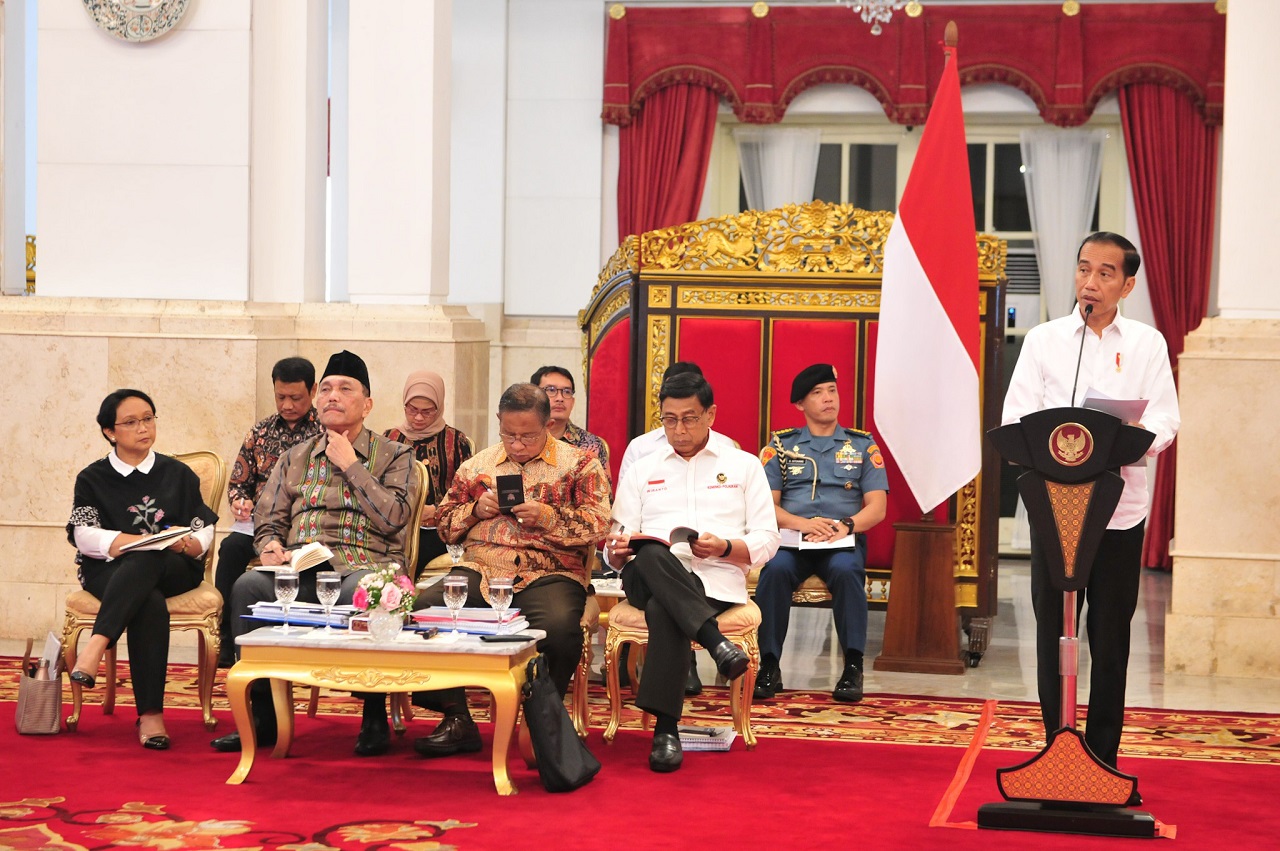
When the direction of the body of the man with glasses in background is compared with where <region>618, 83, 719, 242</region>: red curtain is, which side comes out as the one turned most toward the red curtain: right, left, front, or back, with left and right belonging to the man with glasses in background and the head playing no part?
back

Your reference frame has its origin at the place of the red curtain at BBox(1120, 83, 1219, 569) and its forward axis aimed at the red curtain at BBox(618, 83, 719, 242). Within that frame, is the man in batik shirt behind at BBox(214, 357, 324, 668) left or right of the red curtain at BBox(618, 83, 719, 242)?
left

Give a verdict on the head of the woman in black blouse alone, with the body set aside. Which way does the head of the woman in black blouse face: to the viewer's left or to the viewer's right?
to the viewer's right

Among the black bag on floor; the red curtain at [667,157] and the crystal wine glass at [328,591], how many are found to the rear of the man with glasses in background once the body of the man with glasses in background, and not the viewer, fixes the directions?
1

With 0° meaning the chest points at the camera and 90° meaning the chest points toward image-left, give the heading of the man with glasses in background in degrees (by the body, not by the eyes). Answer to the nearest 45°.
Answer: approximately 0°

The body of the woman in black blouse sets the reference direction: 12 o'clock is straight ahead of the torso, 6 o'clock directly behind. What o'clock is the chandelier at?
The chandelier is roughly at 8 o'clock from the woman in black blouse.

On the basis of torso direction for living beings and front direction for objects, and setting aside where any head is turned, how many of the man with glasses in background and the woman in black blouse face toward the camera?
2

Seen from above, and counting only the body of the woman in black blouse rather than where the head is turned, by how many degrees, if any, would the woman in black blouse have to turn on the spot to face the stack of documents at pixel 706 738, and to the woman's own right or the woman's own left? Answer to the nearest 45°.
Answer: approximately 45° to the woman's own left

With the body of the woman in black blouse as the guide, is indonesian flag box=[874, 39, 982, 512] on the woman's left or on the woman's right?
on the woman's left

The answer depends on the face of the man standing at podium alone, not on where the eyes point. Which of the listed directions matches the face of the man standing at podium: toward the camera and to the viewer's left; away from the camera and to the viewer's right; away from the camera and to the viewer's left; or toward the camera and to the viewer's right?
toward the camera and to the viewer's left

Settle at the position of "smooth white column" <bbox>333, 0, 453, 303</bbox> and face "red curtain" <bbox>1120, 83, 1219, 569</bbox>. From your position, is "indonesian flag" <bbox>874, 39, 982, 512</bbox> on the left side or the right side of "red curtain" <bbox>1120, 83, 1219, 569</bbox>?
right

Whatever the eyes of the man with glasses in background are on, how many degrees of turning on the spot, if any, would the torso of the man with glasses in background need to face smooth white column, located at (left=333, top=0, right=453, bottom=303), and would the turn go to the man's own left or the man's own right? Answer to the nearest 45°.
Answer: approximately 135° to the man's own right

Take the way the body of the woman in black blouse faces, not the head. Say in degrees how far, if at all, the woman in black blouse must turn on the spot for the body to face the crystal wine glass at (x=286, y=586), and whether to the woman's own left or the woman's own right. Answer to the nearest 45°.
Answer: approximately 45° to the woman's own left
